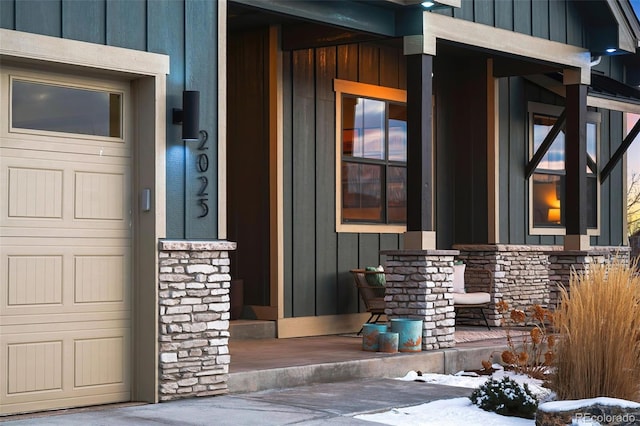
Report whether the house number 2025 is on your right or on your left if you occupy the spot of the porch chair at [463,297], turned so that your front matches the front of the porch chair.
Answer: on your right

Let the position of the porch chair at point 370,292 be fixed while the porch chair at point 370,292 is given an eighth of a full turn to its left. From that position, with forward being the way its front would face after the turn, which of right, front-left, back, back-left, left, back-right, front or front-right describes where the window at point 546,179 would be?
front

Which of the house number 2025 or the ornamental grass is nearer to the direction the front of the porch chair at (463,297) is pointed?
the ornamental grass

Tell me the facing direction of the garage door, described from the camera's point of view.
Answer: facing the viewer and to the right of the viewer

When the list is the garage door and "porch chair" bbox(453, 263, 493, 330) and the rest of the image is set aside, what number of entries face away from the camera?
0

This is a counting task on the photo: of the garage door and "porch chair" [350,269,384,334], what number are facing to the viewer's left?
0

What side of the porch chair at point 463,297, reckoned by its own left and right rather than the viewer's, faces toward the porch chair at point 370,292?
right

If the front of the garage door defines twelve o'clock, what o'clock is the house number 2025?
The house number 2025 is roughly at 10 o'clock from the garage door.

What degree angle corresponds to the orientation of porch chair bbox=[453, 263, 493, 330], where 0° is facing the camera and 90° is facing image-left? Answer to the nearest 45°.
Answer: approximately 315°

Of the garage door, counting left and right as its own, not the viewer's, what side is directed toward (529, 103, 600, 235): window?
left
